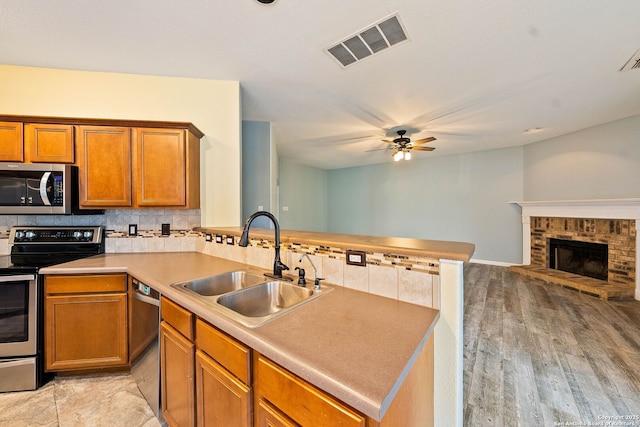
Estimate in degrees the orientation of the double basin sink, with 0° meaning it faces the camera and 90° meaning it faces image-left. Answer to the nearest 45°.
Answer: approximately 45°

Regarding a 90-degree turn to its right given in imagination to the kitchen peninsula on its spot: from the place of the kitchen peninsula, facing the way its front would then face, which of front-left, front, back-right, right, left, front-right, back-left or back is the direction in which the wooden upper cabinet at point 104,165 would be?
front

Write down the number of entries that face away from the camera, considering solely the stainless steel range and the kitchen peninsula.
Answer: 0

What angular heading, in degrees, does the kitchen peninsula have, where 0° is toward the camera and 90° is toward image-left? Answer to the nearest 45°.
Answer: approximately 45°

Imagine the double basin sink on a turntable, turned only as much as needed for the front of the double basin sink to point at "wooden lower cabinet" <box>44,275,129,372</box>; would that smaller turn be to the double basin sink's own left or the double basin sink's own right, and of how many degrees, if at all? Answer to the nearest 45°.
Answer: approximately 90° to the double basin sink's own right

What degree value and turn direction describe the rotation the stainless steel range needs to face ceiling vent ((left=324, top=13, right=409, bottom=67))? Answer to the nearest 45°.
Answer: approximately 90° to its left

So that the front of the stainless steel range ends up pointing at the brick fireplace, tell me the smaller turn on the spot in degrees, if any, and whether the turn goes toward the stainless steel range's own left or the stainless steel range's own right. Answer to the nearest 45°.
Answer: approximately 90° to the stainless steel range's own left

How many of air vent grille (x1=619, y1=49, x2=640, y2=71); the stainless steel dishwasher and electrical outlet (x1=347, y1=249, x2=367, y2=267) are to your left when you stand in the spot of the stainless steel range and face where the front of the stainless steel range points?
3

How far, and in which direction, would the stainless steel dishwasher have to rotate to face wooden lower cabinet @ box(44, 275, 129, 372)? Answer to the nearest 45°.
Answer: approximately 45° to its right

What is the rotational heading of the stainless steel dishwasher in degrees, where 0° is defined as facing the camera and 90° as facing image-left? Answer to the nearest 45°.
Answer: approximately 90°

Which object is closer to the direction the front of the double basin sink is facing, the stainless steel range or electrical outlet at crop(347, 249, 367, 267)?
the stainless steel range
